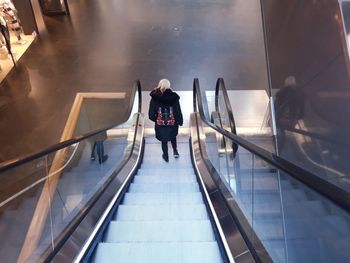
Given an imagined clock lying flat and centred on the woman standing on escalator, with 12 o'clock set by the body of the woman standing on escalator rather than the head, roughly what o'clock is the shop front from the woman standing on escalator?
The shop front is roughly at 11 o'clock from the woman standing on escalator.

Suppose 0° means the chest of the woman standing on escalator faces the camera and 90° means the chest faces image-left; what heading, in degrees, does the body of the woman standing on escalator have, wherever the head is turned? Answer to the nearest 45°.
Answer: approximately 180°

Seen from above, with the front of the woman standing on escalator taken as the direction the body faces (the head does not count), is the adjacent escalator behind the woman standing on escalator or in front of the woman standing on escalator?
behind

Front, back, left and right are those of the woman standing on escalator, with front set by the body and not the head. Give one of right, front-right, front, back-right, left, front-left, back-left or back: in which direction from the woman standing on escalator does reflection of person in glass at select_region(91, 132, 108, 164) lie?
back-left
